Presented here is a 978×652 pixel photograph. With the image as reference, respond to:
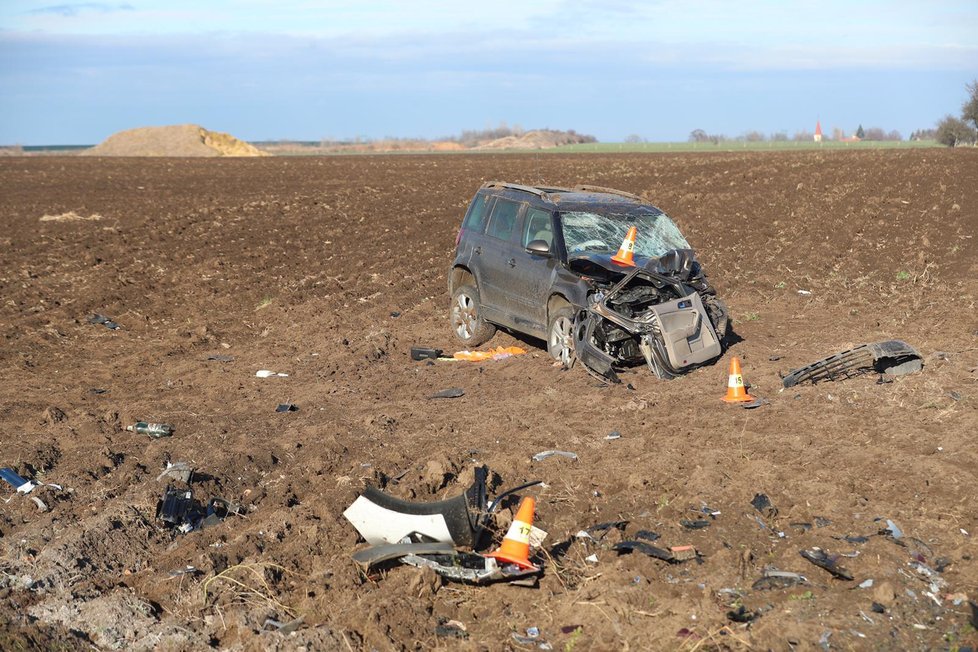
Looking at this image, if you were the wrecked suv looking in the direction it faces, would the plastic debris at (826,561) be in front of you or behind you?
in front

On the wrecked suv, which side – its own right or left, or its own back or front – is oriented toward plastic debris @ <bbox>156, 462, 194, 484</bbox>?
right

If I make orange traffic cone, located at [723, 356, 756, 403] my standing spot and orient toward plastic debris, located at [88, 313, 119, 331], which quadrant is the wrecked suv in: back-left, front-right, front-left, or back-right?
front-right

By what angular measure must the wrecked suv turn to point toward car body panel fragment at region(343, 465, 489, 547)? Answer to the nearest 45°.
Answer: approximately 45° to its right

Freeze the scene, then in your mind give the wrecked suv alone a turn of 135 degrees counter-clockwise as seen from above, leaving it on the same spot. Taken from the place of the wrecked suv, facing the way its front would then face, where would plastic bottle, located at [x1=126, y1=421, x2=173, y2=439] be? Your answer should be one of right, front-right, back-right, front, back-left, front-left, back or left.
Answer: back-left

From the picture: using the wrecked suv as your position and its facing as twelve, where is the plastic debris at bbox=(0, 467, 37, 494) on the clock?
The plastic debris is roughly at 3 o'clock from the wrecked suv.

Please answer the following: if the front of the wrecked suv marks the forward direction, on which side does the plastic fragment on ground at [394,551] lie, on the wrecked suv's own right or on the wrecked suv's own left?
on the wrecked suv's own right

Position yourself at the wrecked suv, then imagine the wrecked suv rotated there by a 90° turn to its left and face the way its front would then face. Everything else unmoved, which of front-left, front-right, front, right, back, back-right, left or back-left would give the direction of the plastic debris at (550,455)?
back-right

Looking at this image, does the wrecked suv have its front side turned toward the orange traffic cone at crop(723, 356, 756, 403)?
yes

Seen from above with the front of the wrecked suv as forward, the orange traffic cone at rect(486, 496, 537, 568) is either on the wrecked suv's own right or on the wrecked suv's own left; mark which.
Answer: on the wrecked suv's own right

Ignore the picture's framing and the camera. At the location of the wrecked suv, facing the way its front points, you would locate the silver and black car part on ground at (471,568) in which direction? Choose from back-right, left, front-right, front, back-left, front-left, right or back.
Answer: front-right

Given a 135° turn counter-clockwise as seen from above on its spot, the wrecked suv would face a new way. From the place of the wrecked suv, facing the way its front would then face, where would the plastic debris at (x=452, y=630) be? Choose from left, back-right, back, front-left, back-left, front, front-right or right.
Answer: back

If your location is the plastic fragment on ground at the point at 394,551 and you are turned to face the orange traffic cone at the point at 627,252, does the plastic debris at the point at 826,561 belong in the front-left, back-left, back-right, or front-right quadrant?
front-right

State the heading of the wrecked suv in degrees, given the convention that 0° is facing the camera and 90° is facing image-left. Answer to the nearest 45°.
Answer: approximately 315°
